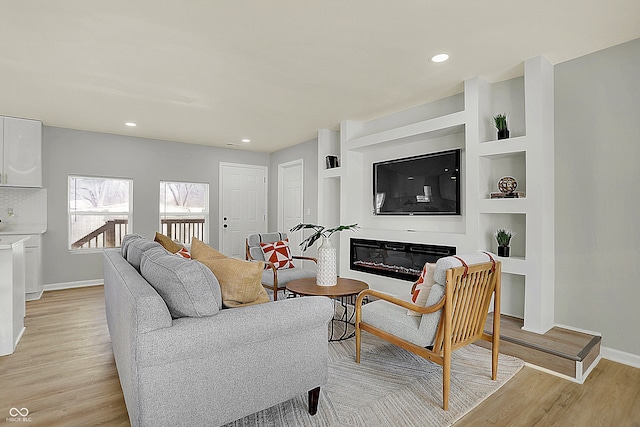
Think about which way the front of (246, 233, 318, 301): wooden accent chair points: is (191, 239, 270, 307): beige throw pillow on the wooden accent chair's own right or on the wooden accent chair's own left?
on the wooden accent chair's own right

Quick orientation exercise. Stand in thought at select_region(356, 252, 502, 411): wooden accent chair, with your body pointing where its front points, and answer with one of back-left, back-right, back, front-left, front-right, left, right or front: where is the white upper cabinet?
front-left

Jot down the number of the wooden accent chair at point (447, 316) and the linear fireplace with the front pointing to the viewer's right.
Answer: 0

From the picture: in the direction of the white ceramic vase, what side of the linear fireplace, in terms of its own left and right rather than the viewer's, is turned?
front

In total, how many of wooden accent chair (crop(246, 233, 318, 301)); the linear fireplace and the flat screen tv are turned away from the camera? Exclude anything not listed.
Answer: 0

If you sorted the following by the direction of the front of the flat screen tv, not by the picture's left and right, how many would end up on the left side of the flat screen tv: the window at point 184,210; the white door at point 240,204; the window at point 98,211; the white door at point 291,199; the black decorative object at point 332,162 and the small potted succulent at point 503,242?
1

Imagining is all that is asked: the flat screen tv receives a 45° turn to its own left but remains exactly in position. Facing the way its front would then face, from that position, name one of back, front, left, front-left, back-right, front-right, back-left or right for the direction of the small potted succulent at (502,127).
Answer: front-left

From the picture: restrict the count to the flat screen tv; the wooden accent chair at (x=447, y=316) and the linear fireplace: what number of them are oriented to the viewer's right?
0

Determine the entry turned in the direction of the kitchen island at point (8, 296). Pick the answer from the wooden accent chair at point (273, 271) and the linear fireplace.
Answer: the linear fireplace

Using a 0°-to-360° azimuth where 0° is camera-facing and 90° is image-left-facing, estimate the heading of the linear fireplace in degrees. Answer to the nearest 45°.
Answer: approximately 45°

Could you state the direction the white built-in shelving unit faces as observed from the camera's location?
facing the viewer and to the left of the viewer

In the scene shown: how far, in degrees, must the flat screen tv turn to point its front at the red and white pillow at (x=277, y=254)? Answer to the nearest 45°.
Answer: approximately 45° to its right
